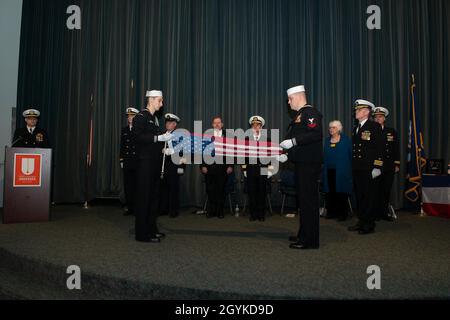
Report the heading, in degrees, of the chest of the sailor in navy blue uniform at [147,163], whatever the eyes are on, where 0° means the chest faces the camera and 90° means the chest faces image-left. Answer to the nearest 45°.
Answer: approximately 270°

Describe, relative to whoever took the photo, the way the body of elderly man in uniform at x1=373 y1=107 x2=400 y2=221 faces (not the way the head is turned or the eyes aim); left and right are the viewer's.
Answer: facing the viewer and to the left of the viewer

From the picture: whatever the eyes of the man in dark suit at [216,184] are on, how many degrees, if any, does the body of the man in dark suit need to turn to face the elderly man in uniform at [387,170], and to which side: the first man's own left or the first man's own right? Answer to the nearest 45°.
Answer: approximately 90° to the first man's own left

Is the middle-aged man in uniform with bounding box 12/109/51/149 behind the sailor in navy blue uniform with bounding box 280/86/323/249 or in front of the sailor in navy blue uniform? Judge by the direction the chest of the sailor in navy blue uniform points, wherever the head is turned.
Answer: in front

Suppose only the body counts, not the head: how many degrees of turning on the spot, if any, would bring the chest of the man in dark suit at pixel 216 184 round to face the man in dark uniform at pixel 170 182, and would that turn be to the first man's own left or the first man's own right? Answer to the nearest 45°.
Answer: approximately 90° to the first man's own right

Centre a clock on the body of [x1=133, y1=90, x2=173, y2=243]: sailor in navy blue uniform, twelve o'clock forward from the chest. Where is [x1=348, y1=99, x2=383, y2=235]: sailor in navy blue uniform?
[x1=348, y1=99, x2=383, y2=235]: sailor in navy blue uniform is roughly at 12 o'clock from [x1=133, y1=90, x2=173, y2=243]: sailor in navy blue uniform.

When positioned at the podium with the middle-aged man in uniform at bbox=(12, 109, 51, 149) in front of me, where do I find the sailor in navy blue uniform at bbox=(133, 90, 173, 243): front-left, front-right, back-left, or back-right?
back-right

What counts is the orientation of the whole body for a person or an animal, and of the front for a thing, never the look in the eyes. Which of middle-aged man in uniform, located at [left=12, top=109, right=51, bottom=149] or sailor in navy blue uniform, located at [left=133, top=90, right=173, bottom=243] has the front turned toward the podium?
the middle-aged man in uniform

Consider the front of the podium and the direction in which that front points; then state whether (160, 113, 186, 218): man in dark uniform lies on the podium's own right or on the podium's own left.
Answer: on the podium's own left

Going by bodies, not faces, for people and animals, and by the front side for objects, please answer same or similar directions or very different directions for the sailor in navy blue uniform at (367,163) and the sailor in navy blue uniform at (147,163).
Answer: very different directions

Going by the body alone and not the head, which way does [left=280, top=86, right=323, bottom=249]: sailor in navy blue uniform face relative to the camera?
to the viewer's left

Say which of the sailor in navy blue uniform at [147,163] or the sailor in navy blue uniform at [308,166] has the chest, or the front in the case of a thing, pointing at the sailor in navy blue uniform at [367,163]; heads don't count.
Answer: the sailor in navy blue uniform at [147,163]

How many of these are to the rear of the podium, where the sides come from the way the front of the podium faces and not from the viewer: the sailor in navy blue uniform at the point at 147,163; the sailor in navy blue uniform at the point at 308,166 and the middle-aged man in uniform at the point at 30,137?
1
